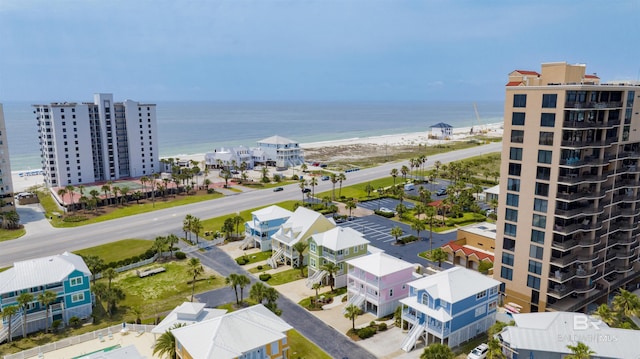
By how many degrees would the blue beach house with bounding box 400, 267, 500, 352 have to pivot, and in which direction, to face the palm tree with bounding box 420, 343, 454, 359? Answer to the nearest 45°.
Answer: approximately 45° to its left

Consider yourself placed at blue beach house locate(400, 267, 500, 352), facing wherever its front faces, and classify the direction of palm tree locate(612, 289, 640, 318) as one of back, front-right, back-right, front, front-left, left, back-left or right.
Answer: back-left

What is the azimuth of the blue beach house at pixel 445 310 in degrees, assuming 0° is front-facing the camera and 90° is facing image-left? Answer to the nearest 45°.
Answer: approximately 45°

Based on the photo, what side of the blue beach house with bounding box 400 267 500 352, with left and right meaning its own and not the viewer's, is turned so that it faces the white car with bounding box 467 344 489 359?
left

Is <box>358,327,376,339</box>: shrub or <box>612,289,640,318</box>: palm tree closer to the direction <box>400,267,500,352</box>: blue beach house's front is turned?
the shrub

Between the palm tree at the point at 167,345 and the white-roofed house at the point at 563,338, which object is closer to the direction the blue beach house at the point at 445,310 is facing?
the palm tree

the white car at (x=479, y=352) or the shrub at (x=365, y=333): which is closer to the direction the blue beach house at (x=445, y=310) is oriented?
the shrub

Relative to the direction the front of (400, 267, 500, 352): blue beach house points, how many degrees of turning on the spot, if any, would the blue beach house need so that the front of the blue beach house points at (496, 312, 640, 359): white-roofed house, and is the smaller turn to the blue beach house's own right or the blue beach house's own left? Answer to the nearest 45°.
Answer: approximately 135° to the blue beach house's own left

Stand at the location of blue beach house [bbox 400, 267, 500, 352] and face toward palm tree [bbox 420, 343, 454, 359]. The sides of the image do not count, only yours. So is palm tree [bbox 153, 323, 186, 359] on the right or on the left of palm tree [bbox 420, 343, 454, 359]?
right
